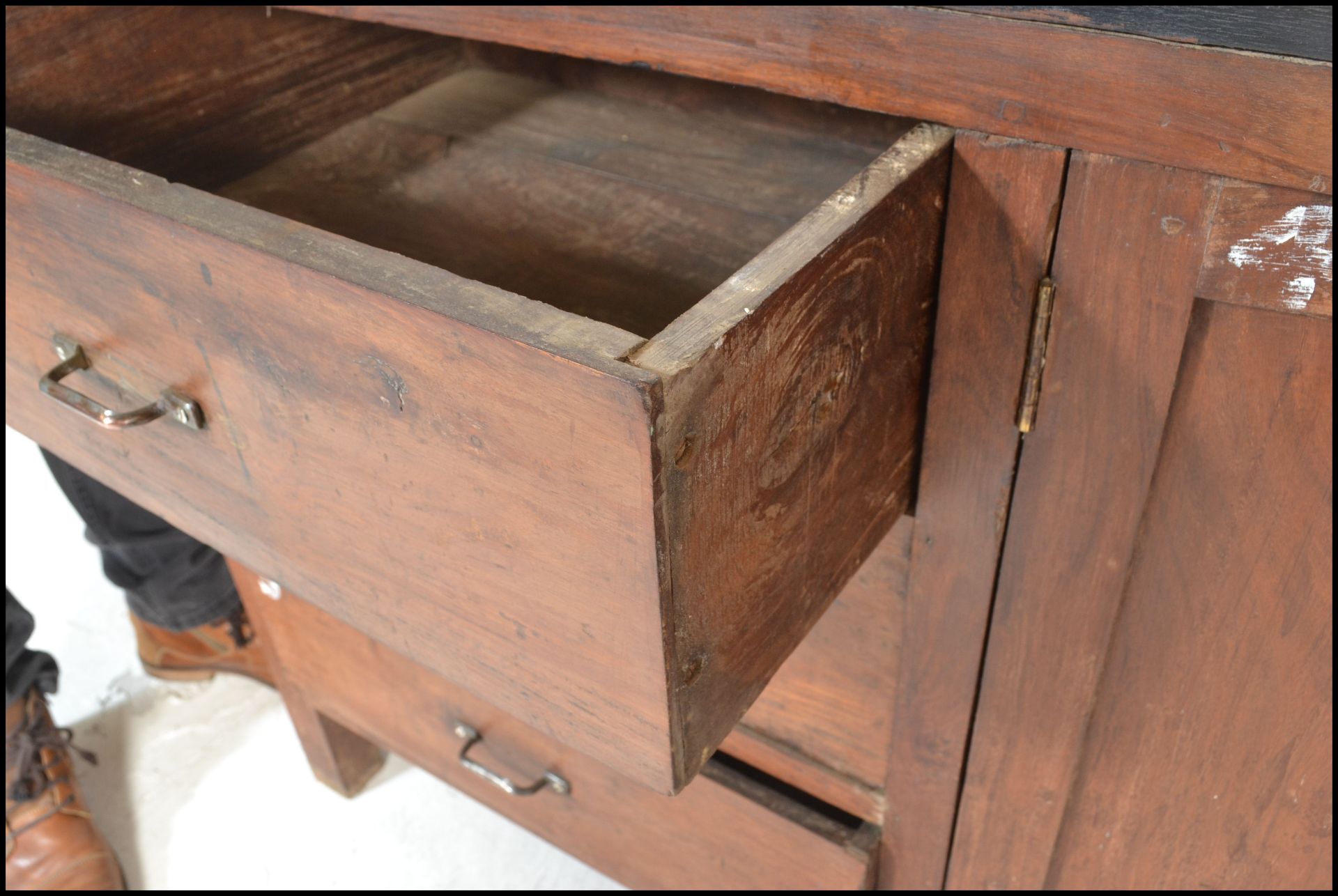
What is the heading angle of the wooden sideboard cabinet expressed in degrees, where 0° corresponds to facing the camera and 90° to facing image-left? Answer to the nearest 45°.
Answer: approximately 45°
